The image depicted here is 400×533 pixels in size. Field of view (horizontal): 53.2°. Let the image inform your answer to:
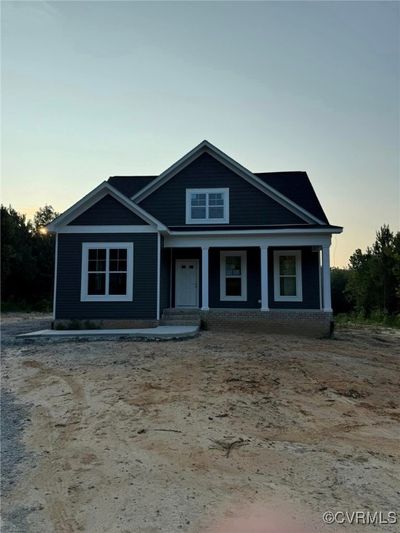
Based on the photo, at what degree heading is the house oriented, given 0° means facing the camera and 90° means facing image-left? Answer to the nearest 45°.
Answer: approximately 0°

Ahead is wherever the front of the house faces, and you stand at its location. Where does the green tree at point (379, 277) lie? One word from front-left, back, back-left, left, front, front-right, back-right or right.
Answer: back-left

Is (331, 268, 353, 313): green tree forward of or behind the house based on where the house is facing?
behind
